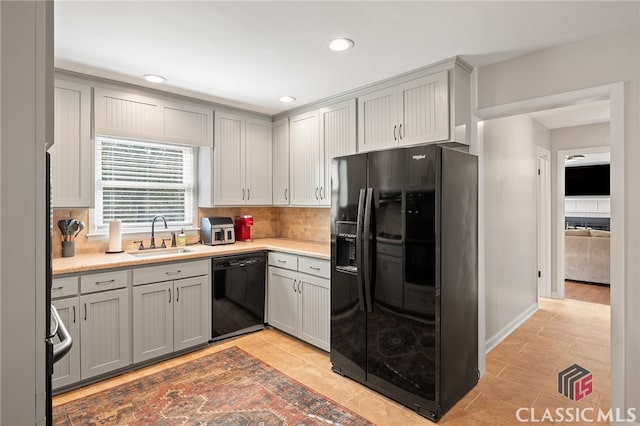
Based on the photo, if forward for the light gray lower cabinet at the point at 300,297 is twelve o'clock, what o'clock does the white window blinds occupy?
The white window blinds is roughly at 2 o'clock from the light gray lower cabinet.

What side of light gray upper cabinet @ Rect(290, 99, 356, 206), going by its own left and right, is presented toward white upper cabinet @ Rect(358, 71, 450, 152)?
left

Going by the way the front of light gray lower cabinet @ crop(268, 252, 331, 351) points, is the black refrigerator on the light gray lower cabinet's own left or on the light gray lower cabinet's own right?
on the light gray lower cabinet's own left

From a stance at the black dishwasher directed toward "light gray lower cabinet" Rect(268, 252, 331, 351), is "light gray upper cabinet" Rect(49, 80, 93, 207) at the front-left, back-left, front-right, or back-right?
back-right

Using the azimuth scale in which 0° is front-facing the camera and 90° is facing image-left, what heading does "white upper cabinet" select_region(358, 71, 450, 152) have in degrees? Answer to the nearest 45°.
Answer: approximately 45°

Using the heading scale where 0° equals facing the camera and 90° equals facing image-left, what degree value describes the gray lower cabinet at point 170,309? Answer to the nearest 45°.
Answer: approximately 315°
